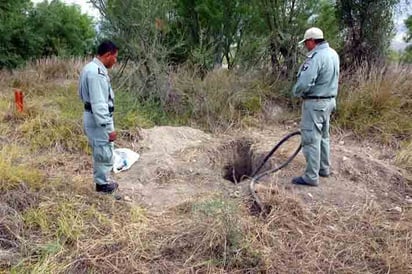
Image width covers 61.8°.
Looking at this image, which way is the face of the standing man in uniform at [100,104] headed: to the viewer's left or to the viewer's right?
to the viewer's right

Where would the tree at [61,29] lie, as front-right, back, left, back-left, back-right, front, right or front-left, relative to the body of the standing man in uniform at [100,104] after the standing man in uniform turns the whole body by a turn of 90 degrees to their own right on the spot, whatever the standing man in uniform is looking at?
back

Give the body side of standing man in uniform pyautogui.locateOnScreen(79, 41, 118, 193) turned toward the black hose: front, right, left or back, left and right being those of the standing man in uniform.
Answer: front

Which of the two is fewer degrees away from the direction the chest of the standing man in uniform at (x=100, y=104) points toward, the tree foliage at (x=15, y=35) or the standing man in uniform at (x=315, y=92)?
the standing man in uniform

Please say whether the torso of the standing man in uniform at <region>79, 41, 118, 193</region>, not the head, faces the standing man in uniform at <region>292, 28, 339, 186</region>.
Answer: yes

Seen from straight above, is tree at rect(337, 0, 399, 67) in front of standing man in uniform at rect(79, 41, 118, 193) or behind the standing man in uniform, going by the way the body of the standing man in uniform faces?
in front

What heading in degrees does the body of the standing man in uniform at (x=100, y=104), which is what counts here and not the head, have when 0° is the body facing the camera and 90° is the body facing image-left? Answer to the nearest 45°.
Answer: approximately 270°

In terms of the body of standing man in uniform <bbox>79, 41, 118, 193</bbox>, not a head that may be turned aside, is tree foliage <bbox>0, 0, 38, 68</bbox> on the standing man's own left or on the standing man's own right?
on the standing man's own left

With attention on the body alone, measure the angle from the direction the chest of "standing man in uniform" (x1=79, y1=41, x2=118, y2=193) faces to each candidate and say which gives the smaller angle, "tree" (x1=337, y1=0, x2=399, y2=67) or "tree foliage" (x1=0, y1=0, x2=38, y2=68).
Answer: the tree
